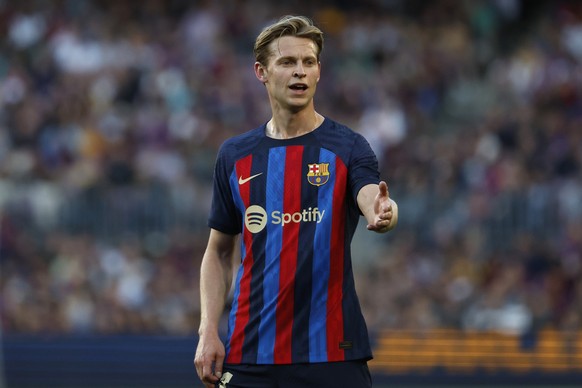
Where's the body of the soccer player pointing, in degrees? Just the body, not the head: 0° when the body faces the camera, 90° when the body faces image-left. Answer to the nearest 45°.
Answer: approximately 0°
